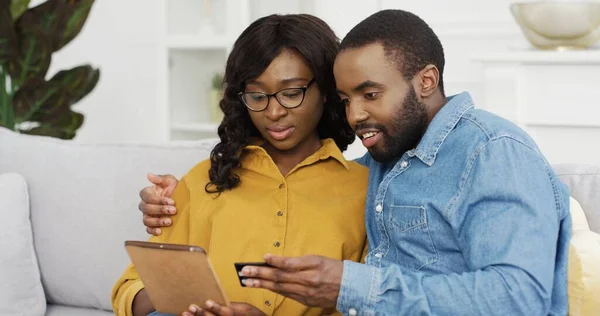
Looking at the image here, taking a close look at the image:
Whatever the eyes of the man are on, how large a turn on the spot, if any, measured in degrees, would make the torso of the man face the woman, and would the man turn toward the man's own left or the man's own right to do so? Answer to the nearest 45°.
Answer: approximately 90° to the man's own right

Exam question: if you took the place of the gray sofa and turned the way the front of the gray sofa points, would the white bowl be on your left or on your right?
on your left

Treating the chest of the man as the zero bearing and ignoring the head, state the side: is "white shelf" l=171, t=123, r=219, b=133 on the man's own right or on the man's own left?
on the man's own right

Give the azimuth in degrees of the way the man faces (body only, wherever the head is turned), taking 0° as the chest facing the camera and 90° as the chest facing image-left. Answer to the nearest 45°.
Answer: approximately 45°

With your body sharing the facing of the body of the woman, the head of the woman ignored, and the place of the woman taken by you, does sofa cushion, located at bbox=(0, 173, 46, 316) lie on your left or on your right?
on your right

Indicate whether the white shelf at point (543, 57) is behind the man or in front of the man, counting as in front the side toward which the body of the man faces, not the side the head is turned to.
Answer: behind

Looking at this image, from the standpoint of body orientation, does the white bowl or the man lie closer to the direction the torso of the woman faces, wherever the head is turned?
the man

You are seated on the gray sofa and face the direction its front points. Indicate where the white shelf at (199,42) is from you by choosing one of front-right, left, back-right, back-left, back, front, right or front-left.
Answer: back
